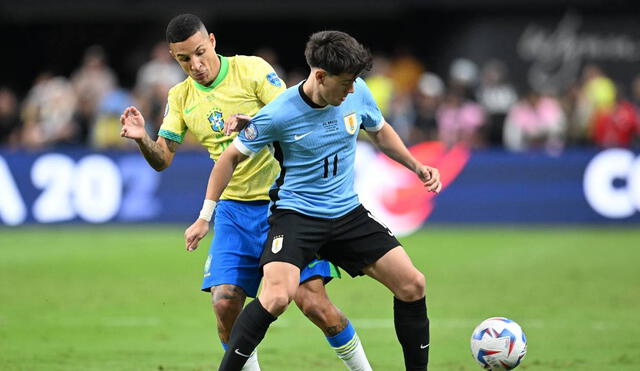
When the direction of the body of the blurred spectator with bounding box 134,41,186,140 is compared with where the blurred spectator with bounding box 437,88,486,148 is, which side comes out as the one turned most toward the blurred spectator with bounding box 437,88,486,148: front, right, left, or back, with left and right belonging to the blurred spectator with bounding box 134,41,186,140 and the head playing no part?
left

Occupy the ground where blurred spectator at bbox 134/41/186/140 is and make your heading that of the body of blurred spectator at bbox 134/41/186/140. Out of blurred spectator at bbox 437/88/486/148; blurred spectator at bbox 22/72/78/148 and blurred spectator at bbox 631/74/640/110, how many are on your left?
2

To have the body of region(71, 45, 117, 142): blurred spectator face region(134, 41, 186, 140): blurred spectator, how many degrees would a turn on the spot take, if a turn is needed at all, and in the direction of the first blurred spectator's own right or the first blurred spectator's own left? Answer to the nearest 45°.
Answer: approximately 45° to the first blurred spectator's own left

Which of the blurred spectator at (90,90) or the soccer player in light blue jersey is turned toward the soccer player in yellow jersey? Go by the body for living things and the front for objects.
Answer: the blurred spectator

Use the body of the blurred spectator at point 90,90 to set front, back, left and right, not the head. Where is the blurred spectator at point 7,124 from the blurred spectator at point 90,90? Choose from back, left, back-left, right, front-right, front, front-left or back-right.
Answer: right
